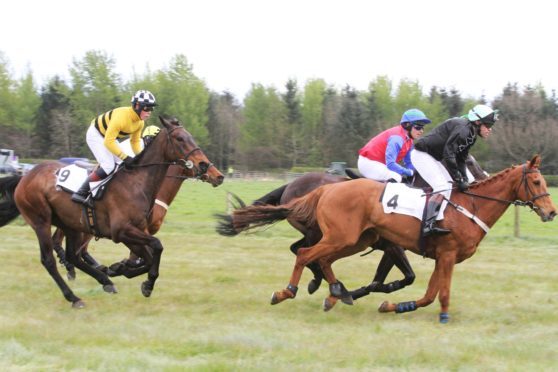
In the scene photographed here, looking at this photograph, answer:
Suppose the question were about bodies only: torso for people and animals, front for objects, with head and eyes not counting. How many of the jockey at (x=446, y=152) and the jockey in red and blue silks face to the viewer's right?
2

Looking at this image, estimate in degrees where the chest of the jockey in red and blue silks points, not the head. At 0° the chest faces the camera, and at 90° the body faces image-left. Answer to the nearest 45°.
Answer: approximately 270°

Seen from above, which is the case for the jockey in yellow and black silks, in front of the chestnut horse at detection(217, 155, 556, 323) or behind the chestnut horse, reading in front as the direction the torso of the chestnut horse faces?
behind

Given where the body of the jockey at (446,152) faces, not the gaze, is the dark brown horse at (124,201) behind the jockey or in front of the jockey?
behind

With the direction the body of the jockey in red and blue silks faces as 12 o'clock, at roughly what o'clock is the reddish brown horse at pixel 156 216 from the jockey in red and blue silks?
The reddish brown horse is roughly at 6 o'clock from the jockey in red and blue silks.

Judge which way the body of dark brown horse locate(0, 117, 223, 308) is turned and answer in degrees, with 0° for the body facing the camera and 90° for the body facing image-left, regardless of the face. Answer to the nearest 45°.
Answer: approximately 270°

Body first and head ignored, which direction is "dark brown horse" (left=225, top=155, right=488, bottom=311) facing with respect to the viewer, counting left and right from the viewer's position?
facing to the right of the viewer

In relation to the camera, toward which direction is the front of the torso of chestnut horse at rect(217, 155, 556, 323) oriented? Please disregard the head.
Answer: to the viewer's right
